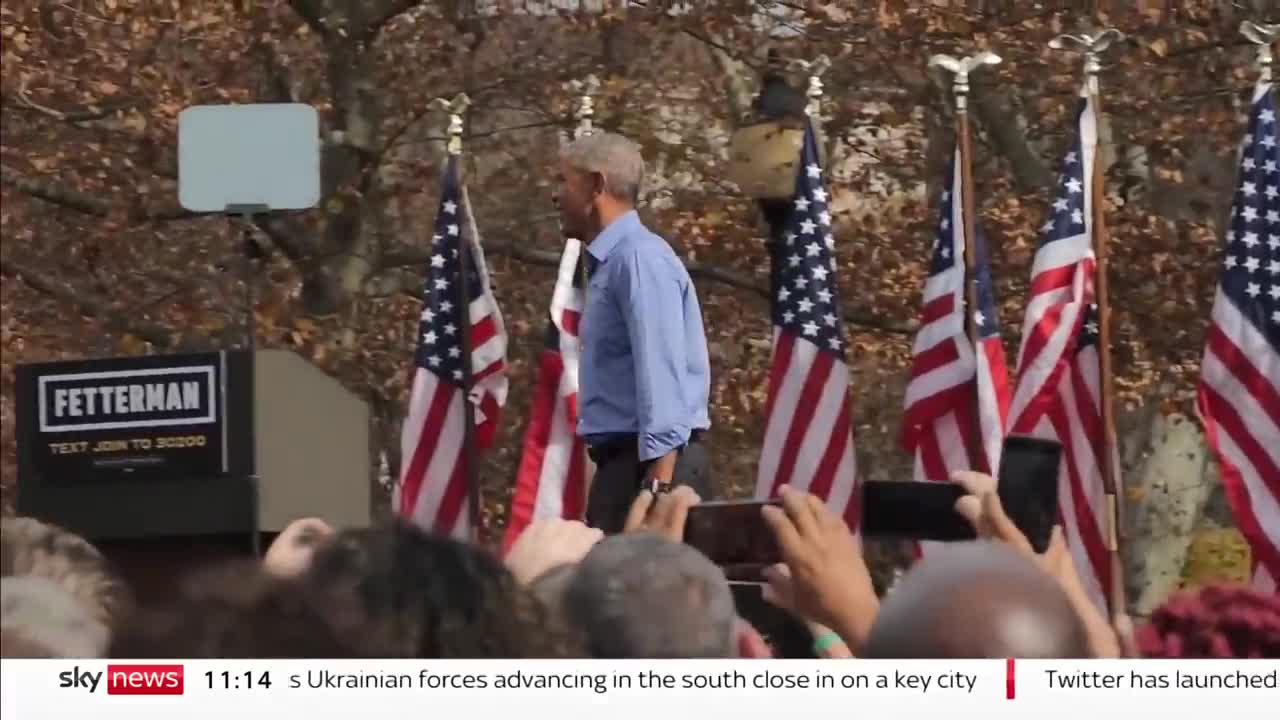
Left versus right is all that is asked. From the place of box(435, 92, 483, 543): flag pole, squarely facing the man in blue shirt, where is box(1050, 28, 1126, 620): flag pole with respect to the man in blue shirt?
left

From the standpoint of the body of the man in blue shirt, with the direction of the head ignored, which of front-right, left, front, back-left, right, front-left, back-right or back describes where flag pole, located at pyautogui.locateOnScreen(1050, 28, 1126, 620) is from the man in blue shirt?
back-right

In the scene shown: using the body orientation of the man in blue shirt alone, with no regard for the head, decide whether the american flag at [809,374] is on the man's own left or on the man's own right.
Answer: on the man's own right

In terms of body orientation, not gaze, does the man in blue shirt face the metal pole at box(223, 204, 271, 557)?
yes

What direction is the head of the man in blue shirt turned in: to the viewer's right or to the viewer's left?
to the viewer's left

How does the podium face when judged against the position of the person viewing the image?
facing the viewer and to the left of the viewer

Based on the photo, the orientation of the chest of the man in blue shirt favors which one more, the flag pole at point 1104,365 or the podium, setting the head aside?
the podium

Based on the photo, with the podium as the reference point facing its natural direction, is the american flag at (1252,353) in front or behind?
behind

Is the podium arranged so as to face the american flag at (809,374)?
no

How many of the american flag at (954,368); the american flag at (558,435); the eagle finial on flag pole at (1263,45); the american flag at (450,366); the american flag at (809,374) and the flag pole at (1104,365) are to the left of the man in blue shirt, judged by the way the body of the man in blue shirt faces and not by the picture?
0

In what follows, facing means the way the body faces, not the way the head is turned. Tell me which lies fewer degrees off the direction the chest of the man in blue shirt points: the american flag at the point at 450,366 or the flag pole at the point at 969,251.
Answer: the american flag

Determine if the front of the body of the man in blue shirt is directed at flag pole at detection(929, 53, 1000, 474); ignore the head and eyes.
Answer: no

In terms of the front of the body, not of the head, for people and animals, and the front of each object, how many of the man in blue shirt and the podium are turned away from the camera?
0

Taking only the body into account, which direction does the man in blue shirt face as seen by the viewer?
to the viewer's left
